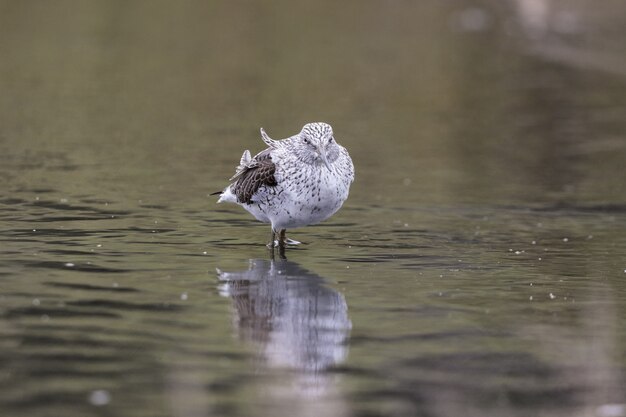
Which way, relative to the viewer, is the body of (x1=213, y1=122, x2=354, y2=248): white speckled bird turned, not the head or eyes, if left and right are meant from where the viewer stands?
facing the viewer and to the right of the viewer

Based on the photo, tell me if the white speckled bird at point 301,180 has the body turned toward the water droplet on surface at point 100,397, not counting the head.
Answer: no
